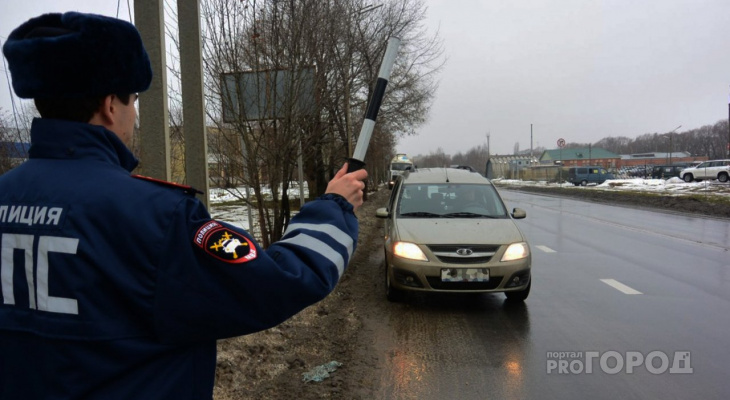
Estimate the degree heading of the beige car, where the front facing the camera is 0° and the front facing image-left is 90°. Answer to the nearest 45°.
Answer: approximately 0°

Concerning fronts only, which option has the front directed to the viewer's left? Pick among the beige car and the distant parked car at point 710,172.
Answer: the distant parked car

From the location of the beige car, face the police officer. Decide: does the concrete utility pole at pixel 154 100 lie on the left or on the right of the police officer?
right

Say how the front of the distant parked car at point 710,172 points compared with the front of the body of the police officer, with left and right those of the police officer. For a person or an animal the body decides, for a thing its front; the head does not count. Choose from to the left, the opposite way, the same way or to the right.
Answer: to the left

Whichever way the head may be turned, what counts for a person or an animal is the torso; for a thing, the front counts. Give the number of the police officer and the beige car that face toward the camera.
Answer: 1

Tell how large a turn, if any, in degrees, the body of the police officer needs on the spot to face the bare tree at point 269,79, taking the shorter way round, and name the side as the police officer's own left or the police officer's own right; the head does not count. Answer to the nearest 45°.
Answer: approximately 45° to the police officer's own left

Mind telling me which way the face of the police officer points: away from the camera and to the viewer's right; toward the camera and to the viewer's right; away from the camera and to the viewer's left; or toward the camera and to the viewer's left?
away from the camera and to the viewer's right

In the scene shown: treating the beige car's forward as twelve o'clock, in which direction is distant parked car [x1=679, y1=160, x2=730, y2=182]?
The distant parked car is roughly at 7 o'clock from the beige car.

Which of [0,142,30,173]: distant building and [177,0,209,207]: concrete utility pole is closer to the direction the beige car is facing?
the concrete utility pole

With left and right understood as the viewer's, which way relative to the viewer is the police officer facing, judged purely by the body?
facing away from the viewer and to the right of the viewer

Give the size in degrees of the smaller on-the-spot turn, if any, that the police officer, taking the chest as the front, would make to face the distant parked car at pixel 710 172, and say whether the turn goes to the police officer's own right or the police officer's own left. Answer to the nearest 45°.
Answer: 0° — they already face it

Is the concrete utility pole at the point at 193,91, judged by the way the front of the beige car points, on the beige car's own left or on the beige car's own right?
on the beige car's own right

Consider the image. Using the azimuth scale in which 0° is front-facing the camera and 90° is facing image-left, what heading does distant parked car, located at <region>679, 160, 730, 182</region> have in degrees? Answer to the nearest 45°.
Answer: approximately 90°

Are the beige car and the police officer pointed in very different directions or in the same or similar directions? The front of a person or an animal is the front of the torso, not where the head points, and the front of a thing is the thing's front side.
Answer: very different directions
